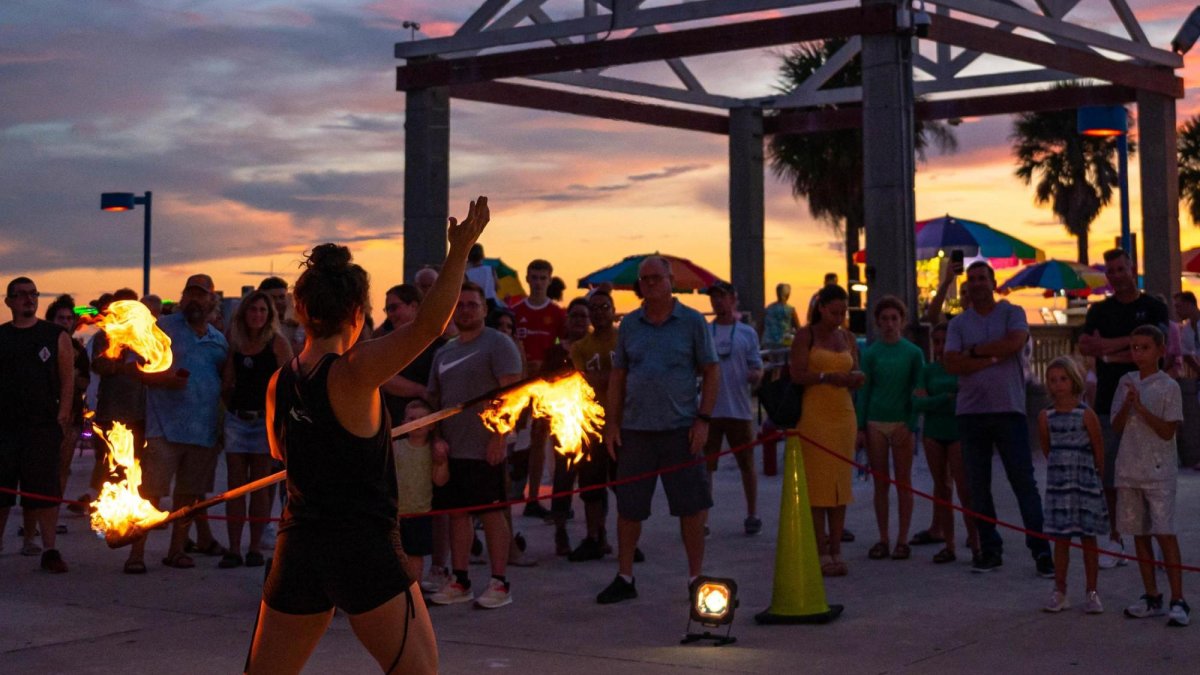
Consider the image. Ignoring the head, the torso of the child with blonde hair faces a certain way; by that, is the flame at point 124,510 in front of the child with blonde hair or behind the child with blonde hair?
in front

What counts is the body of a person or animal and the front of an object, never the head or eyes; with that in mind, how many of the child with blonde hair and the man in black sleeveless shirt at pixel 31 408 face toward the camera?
2

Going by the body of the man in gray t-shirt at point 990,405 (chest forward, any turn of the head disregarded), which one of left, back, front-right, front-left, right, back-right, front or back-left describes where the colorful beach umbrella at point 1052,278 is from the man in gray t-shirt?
back

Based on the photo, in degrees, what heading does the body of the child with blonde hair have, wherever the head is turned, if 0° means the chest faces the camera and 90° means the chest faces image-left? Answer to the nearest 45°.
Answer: approximately 0°

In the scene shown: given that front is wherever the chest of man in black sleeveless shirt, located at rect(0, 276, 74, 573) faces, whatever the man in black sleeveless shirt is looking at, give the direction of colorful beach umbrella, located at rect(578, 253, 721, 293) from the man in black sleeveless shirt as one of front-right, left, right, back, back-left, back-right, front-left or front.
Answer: back-left

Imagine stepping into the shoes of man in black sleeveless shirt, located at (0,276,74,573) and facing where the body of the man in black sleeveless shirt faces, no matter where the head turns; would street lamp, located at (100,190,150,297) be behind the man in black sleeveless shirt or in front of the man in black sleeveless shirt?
behind

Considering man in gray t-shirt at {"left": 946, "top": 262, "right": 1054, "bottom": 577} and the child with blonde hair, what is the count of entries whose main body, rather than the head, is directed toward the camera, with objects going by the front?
2

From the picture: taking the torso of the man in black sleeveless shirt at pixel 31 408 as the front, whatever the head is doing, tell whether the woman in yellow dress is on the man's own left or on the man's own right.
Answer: on the man's own left

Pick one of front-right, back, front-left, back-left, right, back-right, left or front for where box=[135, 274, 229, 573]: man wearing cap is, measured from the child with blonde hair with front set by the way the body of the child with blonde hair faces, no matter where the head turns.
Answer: right

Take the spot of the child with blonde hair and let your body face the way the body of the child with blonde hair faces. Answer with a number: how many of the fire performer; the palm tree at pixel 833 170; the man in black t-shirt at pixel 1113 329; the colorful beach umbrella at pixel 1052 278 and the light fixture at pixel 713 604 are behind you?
3

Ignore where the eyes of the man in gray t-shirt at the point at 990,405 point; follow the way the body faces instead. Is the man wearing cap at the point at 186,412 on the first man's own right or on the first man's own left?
on the first man's own right
